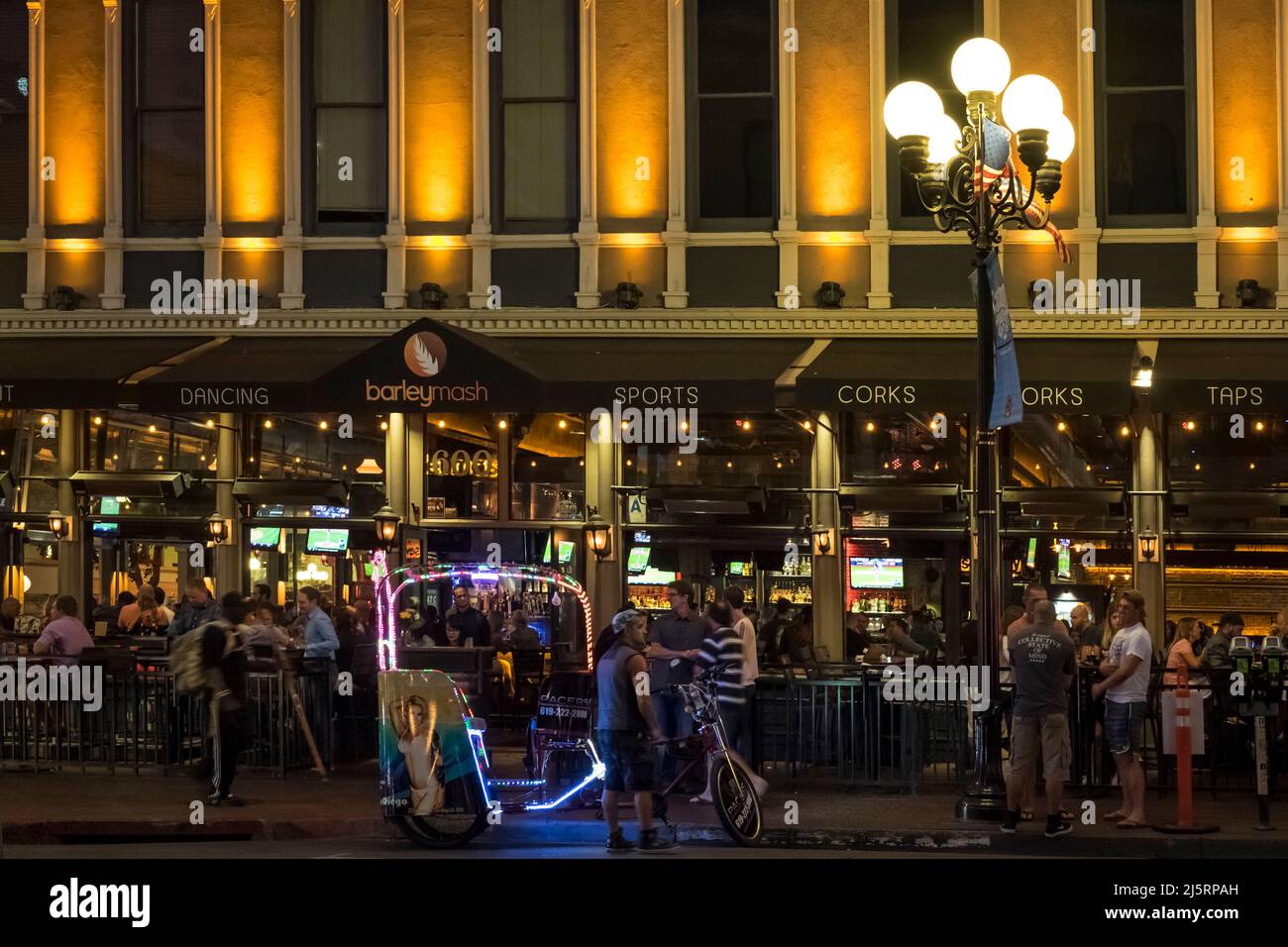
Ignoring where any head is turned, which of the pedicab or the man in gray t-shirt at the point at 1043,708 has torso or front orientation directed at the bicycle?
the pedicab

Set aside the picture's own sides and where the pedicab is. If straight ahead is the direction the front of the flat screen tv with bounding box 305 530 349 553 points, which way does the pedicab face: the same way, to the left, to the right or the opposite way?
to the left

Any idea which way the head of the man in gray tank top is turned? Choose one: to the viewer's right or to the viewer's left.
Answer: to the viewer's right

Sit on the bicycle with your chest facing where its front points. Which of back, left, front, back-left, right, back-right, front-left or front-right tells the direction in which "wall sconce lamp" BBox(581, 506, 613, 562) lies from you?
back-left

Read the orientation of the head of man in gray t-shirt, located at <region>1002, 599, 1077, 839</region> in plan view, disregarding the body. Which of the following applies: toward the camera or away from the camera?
away from the camera

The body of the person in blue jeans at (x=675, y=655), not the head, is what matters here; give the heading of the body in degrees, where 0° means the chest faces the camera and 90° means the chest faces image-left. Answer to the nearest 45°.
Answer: approximately 0°

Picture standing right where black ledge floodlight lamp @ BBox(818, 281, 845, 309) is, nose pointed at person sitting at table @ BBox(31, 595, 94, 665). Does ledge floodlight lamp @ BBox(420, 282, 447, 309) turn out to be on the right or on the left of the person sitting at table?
right

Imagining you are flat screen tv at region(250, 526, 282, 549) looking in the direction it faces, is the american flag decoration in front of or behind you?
in front

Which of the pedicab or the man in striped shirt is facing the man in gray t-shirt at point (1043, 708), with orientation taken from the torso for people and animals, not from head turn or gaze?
the pedicab

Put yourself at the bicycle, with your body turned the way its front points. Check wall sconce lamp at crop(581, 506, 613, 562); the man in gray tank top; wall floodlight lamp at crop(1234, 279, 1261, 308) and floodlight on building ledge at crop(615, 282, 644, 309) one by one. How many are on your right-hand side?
1

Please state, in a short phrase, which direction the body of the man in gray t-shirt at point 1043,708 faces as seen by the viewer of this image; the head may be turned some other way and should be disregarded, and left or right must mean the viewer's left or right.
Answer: facing away from the viewer

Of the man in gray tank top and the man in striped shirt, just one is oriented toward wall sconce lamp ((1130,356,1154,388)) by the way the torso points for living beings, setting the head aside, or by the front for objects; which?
the man in gray tank top
